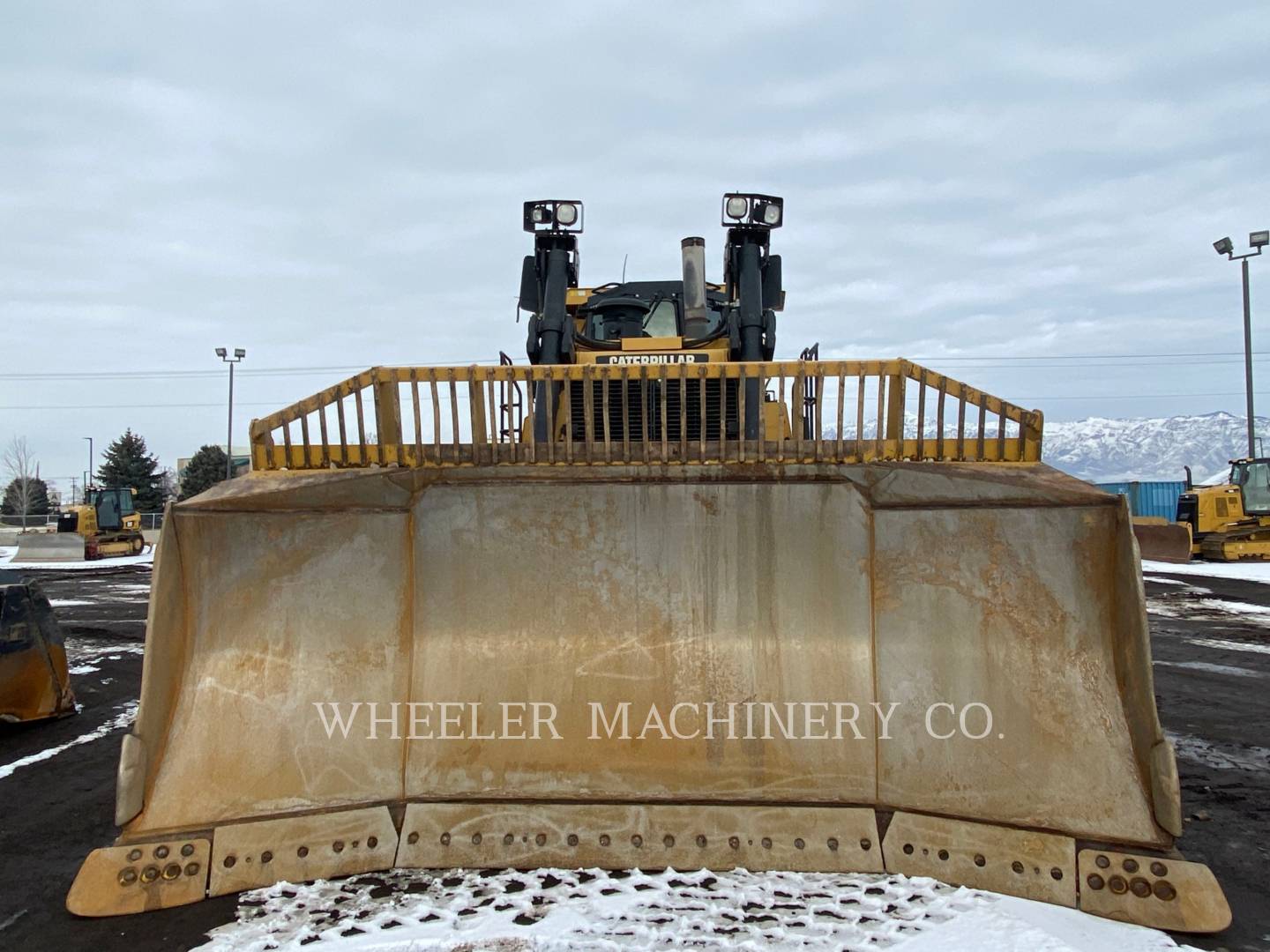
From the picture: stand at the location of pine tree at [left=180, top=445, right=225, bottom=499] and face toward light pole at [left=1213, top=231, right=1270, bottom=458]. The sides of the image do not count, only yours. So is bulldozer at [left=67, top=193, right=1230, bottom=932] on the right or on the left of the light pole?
right

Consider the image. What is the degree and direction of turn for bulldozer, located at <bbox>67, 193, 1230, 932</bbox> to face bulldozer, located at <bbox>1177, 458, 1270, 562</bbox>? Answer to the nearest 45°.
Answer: approximately 135° to its left

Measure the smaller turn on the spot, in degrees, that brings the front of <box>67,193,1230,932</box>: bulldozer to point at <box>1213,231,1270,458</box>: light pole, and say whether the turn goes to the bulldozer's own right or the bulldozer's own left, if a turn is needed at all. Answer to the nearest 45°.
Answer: approximately 135° to the bulldozer's own left

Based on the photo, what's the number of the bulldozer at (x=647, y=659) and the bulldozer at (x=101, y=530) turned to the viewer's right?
0

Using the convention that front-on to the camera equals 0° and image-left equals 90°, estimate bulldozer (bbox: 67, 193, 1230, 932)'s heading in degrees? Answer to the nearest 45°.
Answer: approximately 0°

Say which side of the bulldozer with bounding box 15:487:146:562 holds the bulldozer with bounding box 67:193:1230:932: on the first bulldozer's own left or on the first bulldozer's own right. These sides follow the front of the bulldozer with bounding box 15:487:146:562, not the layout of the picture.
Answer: on the first bulldozer's own left

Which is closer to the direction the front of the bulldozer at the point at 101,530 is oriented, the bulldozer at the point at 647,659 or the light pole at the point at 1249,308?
the bulldozer
